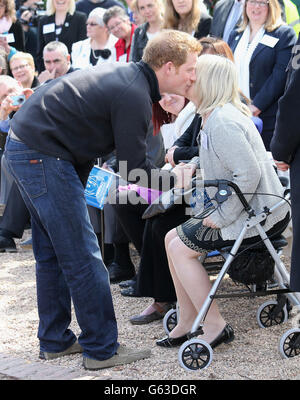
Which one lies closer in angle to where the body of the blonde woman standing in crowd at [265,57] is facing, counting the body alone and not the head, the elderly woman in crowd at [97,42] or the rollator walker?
the rollator walker

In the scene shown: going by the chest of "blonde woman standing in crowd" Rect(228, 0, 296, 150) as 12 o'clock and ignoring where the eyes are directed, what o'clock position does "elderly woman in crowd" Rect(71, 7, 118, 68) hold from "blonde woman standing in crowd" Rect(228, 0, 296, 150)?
"elderly woman in crowd" Rect(71, 7, 118, 68) is roughly at 3 o'clock from "blonde woman standing in crowd" Rect(228, 0, 296, 150).

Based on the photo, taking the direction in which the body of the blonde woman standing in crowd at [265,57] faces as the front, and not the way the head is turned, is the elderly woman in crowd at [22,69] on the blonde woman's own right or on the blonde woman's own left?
on the blonde woman's own right

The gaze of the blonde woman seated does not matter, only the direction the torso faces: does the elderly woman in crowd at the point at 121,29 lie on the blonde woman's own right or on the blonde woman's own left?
on the blonde woman's own right

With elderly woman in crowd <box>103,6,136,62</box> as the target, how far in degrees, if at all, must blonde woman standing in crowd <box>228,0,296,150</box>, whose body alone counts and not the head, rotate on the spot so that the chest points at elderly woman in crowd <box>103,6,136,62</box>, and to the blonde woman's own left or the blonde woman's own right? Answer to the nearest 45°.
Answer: approximately 90° to the blonde woman's own right

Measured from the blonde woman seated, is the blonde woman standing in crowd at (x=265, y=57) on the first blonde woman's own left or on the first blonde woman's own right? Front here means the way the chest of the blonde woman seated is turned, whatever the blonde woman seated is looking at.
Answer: on the first blonde woman's own right

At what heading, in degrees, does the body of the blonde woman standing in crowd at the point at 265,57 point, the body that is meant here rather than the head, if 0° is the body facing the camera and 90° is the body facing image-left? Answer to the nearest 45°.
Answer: approximately 45°

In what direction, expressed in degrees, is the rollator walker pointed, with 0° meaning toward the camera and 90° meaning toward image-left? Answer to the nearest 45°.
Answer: approximately 270°

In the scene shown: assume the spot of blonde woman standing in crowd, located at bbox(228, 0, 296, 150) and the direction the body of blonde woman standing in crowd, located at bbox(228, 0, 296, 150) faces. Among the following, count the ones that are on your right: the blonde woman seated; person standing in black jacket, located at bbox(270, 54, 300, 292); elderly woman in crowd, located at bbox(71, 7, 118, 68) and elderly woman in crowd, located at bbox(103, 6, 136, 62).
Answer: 2

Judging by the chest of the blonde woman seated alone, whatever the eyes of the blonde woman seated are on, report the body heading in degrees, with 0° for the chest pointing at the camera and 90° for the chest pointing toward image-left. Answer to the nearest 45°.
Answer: approximately 90°

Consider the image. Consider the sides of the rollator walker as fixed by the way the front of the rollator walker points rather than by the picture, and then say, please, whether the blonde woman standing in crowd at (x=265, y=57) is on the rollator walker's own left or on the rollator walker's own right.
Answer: on the rollator walker's own left
